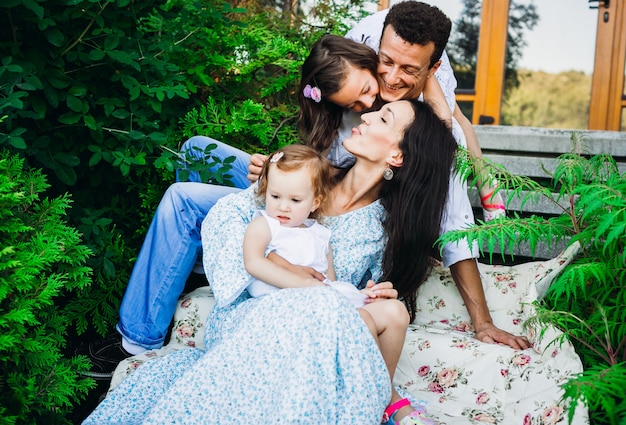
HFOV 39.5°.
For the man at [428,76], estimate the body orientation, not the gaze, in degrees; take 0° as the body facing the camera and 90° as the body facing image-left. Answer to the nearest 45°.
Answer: approximately 45°

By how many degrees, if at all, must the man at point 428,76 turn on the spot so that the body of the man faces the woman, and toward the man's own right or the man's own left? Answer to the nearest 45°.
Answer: approximately 45° to the man's own left

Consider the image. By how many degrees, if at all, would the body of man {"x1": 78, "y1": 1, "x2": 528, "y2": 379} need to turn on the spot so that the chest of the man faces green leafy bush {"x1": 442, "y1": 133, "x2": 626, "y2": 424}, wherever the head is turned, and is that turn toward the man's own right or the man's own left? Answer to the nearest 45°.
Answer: approximately 90° to the man's own left
